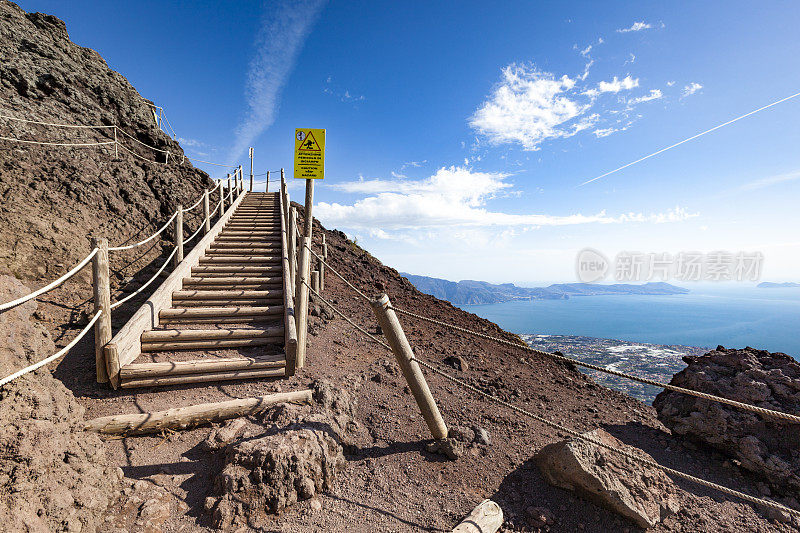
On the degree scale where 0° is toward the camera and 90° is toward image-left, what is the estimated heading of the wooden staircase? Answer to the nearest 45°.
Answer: approximately 0°

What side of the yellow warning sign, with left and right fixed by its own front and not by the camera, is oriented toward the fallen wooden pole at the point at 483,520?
front

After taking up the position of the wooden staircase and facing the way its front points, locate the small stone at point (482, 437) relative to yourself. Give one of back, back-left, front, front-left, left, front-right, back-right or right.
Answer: front-left

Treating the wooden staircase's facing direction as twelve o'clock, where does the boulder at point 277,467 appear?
The boulder is roughly at 12 o'clock from the wooden staircase.

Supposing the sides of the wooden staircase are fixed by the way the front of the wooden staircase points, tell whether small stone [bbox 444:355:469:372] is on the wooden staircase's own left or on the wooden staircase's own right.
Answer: on the wooden staircase's own left

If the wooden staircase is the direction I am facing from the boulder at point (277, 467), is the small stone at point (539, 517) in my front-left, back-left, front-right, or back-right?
back-right

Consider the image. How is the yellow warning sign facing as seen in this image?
toward the camera

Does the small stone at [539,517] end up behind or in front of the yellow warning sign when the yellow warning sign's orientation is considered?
in front

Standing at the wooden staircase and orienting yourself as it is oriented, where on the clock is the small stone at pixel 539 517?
The small stone is roughly at 11 o'clock from the wooden staircase.

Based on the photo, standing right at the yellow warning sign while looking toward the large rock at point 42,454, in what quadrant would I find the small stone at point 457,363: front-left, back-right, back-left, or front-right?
back-left

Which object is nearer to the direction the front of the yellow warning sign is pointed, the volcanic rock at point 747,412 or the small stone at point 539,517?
the small stone

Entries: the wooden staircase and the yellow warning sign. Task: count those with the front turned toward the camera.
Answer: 2
